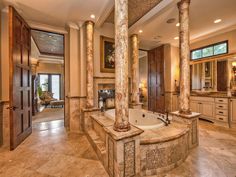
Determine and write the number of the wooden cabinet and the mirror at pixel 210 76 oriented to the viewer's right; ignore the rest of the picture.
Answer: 0

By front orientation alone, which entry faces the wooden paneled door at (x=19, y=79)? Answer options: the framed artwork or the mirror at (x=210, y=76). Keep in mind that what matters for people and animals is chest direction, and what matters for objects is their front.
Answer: the mirror

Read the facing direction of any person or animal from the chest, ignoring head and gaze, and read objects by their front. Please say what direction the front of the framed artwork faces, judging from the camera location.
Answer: facing the viewer and to the right of the viewer

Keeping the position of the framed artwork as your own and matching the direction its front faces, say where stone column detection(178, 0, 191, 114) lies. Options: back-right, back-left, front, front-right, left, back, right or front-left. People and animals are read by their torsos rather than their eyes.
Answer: front

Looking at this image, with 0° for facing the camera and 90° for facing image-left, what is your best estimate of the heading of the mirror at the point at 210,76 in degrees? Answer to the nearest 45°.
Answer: approximately 45°

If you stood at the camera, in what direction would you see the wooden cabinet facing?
facing the viewer and to the left of the viewer

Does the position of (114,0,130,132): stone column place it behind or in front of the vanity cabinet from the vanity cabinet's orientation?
in front

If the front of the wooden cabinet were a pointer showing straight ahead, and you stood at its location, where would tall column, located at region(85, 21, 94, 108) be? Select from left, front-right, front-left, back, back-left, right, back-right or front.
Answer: front

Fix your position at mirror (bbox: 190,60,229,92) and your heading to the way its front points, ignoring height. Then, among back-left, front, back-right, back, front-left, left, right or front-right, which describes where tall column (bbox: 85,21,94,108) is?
front

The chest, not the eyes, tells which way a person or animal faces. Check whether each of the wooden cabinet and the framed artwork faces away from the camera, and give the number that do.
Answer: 0

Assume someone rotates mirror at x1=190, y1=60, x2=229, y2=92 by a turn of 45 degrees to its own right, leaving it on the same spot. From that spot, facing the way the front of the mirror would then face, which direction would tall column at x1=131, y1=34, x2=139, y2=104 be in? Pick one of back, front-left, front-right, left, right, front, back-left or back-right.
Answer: front-left

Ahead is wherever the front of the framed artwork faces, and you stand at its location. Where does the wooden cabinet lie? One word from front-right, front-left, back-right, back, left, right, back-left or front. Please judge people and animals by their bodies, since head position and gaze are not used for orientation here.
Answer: front-left

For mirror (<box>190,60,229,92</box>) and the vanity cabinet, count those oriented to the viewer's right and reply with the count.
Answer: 0
